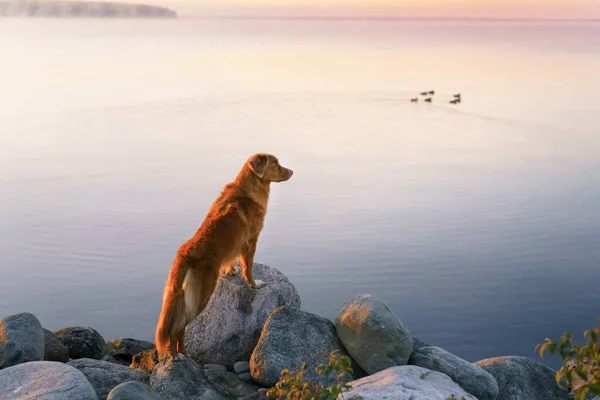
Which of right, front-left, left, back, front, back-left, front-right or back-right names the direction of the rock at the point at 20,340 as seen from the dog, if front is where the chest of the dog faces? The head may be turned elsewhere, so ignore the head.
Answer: back-left

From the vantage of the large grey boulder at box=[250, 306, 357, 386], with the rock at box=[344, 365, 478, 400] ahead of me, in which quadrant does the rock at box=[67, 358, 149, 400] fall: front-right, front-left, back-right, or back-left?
back-right

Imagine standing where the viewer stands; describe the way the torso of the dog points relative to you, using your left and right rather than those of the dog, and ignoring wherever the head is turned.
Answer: facing away from the viewer and to the right of the viewer

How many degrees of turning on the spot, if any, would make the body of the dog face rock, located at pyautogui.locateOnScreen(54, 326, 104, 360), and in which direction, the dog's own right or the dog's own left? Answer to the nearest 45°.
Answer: approximately 90° to the dog's own left

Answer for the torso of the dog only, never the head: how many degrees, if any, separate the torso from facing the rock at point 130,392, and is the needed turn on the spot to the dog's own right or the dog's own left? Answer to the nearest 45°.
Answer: approximately 180°

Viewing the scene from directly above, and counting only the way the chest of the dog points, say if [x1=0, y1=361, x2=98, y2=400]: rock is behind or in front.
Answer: behind

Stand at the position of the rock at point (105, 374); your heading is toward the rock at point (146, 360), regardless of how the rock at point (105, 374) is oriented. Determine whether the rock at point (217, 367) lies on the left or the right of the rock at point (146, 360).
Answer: right
